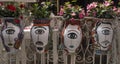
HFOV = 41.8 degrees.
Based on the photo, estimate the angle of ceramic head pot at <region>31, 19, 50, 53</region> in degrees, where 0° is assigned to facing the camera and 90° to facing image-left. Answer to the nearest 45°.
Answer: approximately 0°

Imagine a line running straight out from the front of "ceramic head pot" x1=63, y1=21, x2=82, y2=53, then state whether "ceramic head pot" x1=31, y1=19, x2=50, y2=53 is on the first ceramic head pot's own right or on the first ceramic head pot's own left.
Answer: on the first ceramic head pot's own right

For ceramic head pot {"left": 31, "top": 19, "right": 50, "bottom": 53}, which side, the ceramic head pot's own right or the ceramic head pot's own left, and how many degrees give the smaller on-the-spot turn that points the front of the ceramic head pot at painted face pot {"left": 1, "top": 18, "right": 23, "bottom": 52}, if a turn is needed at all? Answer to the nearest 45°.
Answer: approximately 90° to the ceramic head pot's own right

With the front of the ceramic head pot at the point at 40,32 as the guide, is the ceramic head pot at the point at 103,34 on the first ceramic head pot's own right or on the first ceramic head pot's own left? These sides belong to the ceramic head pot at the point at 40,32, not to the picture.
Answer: on the first ceramic head pot's own left

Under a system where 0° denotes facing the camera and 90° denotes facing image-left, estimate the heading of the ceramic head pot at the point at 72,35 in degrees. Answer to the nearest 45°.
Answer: approximately 0°

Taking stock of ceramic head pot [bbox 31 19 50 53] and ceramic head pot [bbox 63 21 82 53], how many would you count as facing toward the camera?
2

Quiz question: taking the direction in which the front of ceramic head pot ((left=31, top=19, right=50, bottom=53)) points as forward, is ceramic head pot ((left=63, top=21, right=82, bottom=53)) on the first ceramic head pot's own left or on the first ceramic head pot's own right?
on the first ceramic head pot's own left

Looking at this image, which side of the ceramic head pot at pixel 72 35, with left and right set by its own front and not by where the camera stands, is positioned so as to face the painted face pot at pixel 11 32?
right

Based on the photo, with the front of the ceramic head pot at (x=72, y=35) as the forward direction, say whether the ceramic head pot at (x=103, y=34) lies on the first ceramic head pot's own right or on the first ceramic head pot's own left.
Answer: on the first ceramic head pot's own left

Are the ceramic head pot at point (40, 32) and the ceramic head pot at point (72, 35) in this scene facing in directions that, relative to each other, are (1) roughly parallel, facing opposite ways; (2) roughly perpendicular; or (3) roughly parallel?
roughly parallel
